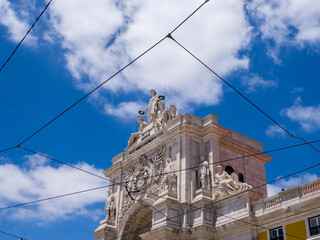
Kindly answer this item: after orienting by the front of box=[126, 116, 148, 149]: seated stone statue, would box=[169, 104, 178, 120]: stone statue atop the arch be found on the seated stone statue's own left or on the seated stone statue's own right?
on the seated stone statue's own left

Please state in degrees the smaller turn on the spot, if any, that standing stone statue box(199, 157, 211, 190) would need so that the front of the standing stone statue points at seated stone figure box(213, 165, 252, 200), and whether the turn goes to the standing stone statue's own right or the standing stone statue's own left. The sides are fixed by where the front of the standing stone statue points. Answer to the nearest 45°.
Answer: approximately 90° to the standing stone statue's own left

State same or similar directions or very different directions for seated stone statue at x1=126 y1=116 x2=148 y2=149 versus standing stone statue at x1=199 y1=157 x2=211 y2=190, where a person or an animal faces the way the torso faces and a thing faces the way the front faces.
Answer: same or similar directions

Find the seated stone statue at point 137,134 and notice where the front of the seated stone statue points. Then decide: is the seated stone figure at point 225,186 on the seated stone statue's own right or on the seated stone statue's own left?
on the seated stone statue's own left

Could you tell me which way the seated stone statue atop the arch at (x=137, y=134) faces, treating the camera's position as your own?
facing the viewer and to the left of the viewer

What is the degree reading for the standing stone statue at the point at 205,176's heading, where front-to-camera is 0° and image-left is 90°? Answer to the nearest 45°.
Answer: approximately 45°

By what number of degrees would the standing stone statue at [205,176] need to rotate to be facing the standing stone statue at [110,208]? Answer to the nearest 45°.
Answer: approximately 90° to its right

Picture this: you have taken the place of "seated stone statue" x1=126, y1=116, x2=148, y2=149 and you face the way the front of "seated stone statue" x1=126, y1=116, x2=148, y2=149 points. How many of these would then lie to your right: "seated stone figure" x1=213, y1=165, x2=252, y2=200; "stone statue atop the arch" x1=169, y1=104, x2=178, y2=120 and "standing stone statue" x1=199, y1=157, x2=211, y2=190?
0

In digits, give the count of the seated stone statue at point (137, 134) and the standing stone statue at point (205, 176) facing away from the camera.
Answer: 0
